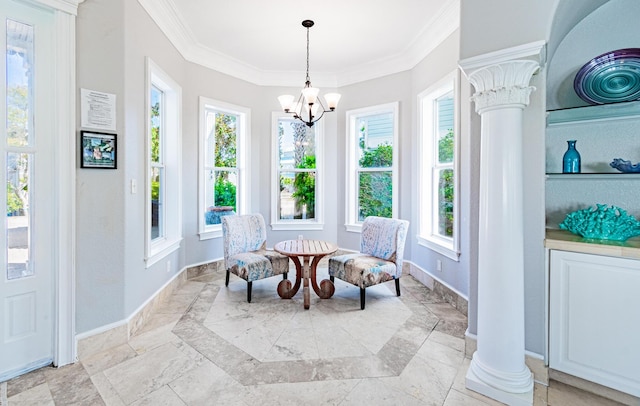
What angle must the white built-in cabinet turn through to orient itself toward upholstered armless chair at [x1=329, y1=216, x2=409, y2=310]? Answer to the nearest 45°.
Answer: approximately 45° to its right

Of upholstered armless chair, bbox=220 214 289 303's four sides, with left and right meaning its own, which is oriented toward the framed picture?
right

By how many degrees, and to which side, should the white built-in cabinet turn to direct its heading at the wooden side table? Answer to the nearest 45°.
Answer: approximately 45° to its right

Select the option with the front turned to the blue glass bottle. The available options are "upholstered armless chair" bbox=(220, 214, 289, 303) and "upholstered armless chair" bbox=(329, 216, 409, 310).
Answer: "upholstered armless chair" bbox=(220, 214, 289, 303)

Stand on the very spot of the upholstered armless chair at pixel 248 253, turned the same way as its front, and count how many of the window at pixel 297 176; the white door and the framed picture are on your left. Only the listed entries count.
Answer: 1

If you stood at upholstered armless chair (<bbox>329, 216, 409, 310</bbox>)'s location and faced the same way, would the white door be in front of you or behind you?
in front

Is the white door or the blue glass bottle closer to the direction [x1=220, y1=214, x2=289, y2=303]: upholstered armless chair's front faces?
the blue glass bottle

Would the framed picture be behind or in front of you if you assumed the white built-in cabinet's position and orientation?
in front

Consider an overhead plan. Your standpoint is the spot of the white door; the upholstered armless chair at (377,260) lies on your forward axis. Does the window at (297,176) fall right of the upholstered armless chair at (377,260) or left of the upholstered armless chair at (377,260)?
left

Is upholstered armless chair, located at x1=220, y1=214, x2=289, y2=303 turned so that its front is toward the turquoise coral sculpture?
yes

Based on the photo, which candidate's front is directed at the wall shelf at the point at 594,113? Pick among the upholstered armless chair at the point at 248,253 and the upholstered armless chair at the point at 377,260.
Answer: the upholstered armless chair at the point at 248,253

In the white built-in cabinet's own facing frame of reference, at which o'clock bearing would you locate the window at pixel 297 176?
The window is roughly at 2 o'clock from the white built-in cabinet.
